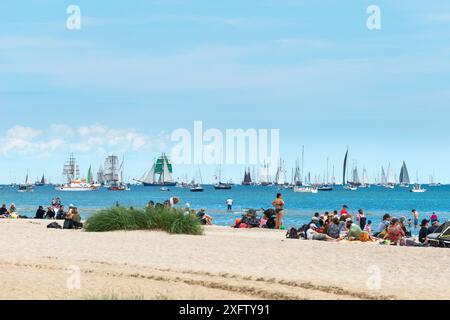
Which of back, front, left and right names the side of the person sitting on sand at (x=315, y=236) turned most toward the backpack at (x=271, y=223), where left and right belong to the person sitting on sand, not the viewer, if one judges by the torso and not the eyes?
left

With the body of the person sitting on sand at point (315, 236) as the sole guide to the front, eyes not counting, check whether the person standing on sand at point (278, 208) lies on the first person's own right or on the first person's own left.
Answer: on the first person's own left

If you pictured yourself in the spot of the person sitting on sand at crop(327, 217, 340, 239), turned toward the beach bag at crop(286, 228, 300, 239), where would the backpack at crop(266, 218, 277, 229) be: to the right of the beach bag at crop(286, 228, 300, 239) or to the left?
right

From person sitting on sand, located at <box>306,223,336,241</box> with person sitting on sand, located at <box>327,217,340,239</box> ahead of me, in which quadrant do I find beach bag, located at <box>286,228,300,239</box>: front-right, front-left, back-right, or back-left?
back-left

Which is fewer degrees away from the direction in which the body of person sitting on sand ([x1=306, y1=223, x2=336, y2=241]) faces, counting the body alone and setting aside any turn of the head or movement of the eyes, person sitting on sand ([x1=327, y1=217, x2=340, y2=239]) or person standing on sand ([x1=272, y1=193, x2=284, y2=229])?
the person sitting on sand

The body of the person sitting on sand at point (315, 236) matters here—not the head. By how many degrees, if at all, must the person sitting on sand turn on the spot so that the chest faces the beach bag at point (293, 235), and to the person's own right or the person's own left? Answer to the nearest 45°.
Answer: approximately 135° to the person's own left
